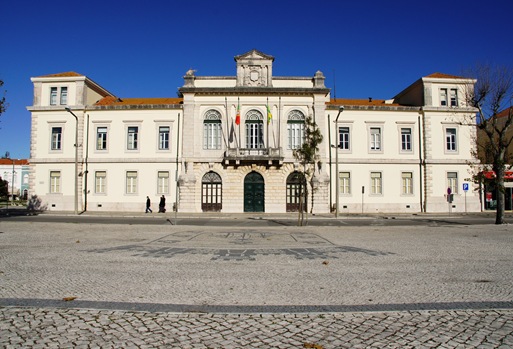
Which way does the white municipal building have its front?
toward the camera
